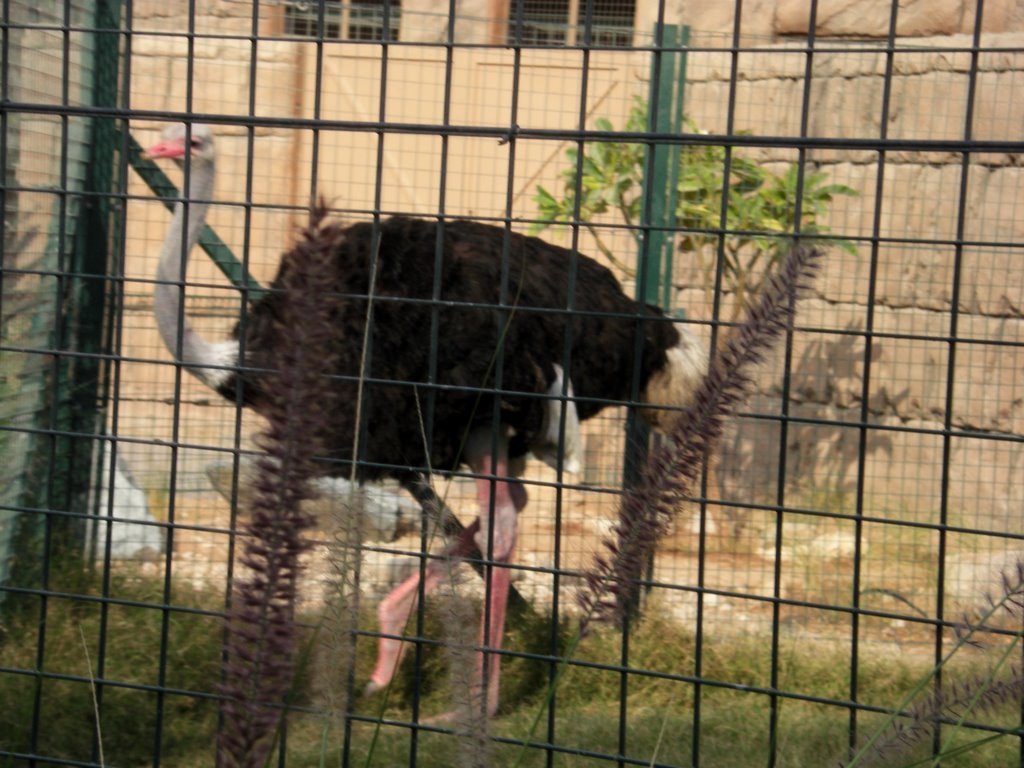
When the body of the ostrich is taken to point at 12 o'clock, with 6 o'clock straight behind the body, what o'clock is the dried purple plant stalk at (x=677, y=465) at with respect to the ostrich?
The dried purple plant stalk is roughly at 9 o'clock from the ostrich.

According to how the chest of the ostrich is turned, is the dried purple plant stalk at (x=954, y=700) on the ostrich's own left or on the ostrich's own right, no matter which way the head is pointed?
on the ostrich's own left

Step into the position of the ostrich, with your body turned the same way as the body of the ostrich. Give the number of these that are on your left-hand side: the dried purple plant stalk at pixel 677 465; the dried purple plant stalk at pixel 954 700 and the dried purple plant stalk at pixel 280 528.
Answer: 3

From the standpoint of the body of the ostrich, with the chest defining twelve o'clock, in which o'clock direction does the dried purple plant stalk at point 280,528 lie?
The dried purple plant stalk is roughly at 9 o'clock from the ostrich.

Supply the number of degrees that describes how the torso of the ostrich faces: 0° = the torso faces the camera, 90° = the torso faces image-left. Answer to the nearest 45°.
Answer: approximately 90°
